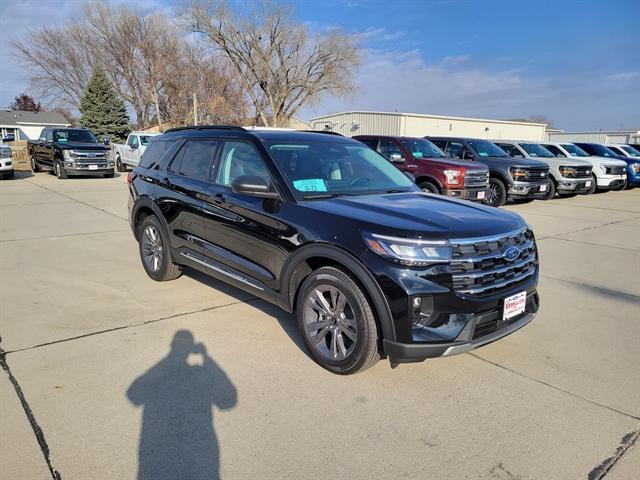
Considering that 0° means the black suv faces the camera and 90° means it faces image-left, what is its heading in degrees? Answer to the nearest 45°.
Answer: approximately 315°

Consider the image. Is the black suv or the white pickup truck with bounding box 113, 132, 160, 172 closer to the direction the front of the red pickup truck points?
the black suv

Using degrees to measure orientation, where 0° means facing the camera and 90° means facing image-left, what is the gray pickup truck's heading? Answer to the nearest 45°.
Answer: approximately 315°

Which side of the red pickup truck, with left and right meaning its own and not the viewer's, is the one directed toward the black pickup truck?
back

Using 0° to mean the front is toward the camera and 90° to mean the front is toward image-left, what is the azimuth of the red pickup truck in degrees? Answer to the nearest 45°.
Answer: approximately 315°

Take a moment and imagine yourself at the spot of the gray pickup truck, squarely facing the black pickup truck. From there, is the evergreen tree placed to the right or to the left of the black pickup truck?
right
